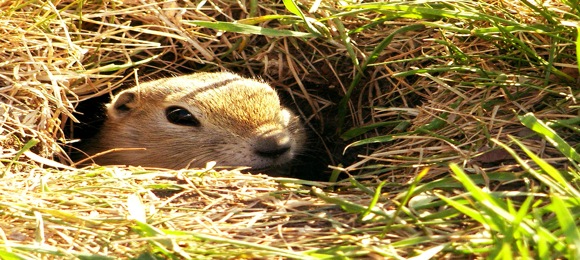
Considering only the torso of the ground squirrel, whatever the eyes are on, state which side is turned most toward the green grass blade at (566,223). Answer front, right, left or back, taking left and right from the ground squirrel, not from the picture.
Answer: front

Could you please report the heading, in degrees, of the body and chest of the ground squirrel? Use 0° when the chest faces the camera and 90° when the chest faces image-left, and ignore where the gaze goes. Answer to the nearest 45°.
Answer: approximately 315°

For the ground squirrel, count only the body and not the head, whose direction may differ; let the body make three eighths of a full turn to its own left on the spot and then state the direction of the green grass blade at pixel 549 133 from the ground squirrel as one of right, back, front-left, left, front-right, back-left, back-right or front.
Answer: back-right
